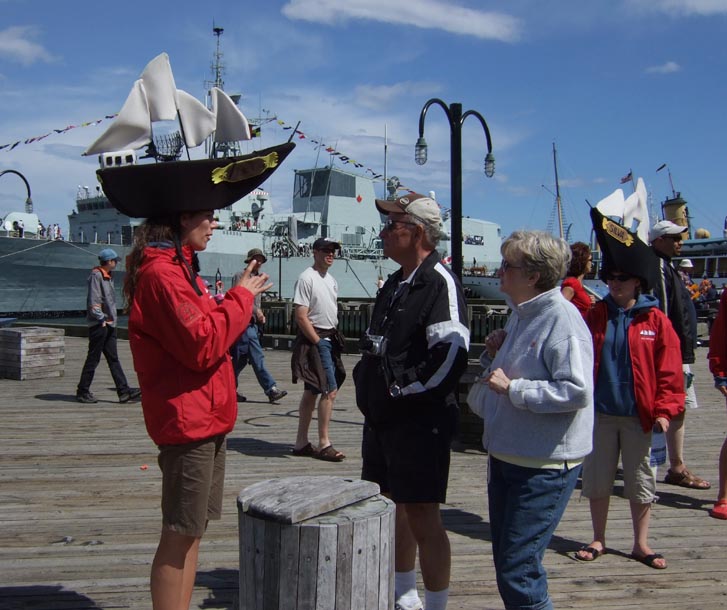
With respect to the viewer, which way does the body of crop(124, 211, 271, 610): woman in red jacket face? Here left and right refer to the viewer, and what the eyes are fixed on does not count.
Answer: facing to the right of the viewer

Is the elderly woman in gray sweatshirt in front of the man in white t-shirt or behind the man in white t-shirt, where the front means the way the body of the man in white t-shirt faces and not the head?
in front

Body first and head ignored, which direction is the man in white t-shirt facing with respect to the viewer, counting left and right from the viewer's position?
facing the viewer and to the right of the viewer

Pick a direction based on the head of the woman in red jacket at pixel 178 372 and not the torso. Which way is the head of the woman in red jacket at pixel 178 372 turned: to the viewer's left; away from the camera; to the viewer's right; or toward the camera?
to the viewer's right

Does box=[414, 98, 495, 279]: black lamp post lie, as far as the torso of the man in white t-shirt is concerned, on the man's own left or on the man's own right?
on the man's own left

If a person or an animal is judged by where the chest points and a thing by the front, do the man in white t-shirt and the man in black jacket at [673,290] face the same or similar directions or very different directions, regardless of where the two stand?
same or similar directions

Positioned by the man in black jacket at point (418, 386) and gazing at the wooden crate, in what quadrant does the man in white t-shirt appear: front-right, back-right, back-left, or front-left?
front-right

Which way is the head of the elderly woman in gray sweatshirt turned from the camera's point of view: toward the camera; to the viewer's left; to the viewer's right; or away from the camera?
to the viewer's left
